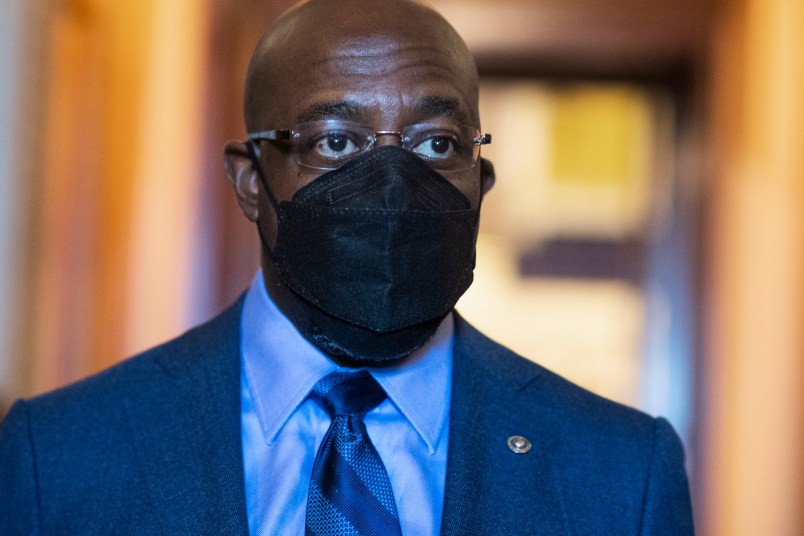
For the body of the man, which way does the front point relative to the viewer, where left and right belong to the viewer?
facing the viewer

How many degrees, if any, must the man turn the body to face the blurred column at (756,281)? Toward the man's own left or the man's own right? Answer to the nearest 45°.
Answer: approximately 135° to the man's own left

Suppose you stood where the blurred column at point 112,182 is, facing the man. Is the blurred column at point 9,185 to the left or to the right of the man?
right

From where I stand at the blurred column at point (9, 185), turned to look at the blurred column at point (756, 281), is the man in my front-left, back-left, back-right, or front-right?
front-right

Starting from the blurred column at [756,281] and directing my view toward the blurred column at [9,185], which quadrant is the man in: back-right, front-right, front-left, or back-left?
front-left

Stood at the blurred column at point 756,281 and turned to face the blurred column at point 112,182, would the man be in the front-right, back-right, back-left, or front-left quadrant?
front-left

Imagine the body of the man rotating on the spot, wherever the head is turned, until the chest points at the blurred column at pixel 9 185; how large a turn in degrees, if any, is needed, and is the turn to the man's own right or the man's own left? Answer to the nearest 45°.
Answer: approximately 135° to the man's own right

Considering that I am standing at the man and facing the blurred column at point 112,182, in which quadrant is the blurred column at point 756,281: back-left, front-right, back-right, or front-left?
front-right
